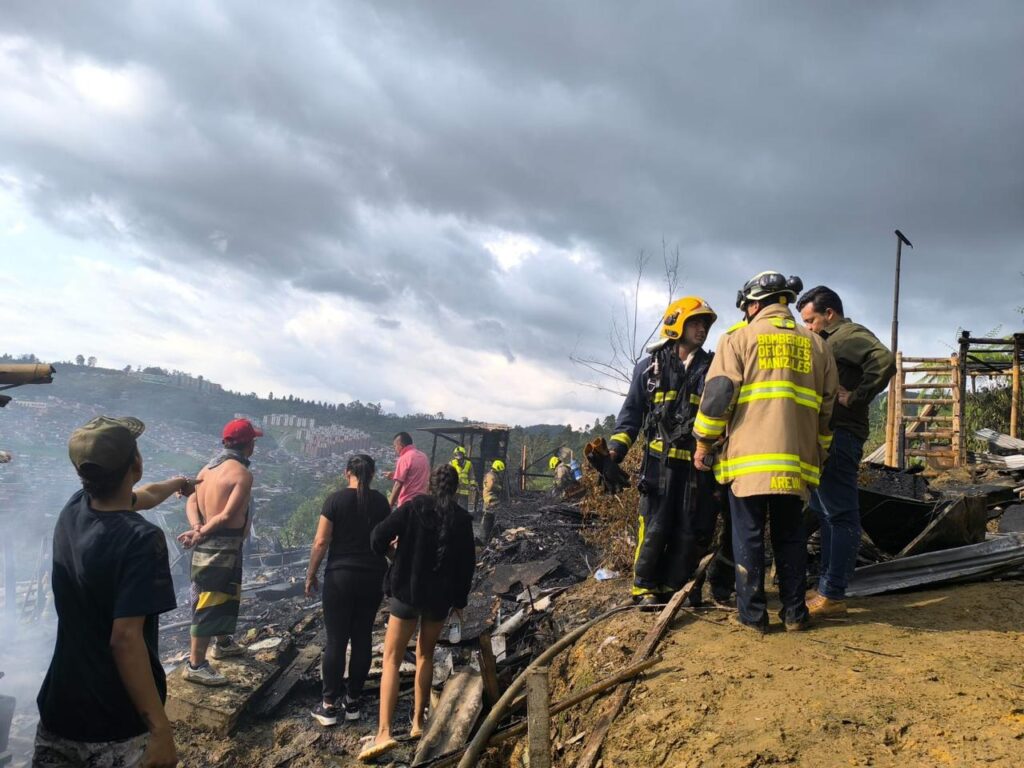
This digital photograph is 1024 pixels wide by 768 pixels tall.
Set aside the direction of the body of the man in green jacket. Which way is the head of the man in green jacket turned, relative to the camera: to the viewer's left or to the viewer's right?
to the viewer's left

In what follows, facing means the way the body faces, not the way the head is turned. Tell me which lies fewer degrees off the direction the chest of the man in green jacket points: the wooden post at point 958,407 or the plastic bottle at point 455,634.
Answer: the plastic bottle

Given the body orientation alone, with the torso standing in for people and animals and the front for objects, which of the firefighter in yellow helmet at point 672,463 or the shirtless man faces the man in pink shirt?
the shirtless man

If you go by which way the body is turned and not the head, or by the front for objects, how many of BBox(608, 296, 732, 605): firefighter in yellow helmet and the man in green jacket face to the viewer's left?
1

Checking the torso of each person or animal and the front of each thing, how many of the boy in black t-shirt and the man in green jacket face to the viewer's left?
1

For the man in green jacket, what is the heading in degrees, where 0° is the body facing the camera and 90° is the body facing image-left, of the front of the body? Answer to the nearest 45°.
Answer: approximately 90°

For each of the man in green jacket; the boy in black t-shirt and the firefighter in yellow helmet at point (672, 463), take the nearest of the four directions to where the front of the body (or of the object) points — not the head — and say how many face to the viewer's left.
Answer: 1

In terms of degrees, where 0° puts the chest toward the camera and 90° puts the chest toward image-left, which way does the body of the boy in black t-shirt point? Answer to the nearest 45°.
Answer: approximately 225°

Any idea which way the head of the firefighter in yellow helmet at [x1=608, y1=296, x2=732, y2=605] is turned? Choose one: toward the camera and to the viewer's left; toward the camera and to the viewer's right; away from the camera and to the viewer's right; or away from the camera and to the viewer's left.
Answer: toward the camera and to the viewer's right

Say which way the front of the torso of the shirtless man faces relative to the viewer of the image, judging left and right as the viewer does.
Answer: facing away from the viewer and to the right of the viewer

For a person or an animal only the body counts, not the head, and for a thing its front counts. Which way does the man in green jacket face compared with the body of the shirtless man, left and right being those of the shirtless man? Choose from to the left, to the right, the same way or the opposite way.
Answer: to the left

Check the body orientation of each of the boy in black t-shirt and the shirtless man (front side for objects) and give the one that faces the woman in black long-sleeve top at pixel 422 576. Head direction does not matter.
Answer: the boy in black t-shirt

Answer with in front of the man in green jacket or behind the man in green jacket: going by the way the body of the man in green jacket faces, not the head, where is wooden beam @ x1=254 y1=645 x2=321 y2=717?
in front

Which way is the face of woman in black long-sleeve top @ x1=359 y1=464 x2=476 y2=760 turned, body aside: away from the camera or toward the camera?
away from the camera

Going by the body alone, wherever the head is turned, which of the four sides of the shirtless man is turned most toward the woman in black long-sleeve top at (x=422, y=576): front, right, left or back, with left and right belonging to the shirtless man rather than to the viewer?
right

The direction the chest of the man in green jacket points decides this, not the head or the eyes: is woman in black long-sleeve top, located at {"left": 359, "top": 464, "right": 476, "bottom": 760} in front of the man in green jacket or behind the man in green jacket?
in front
